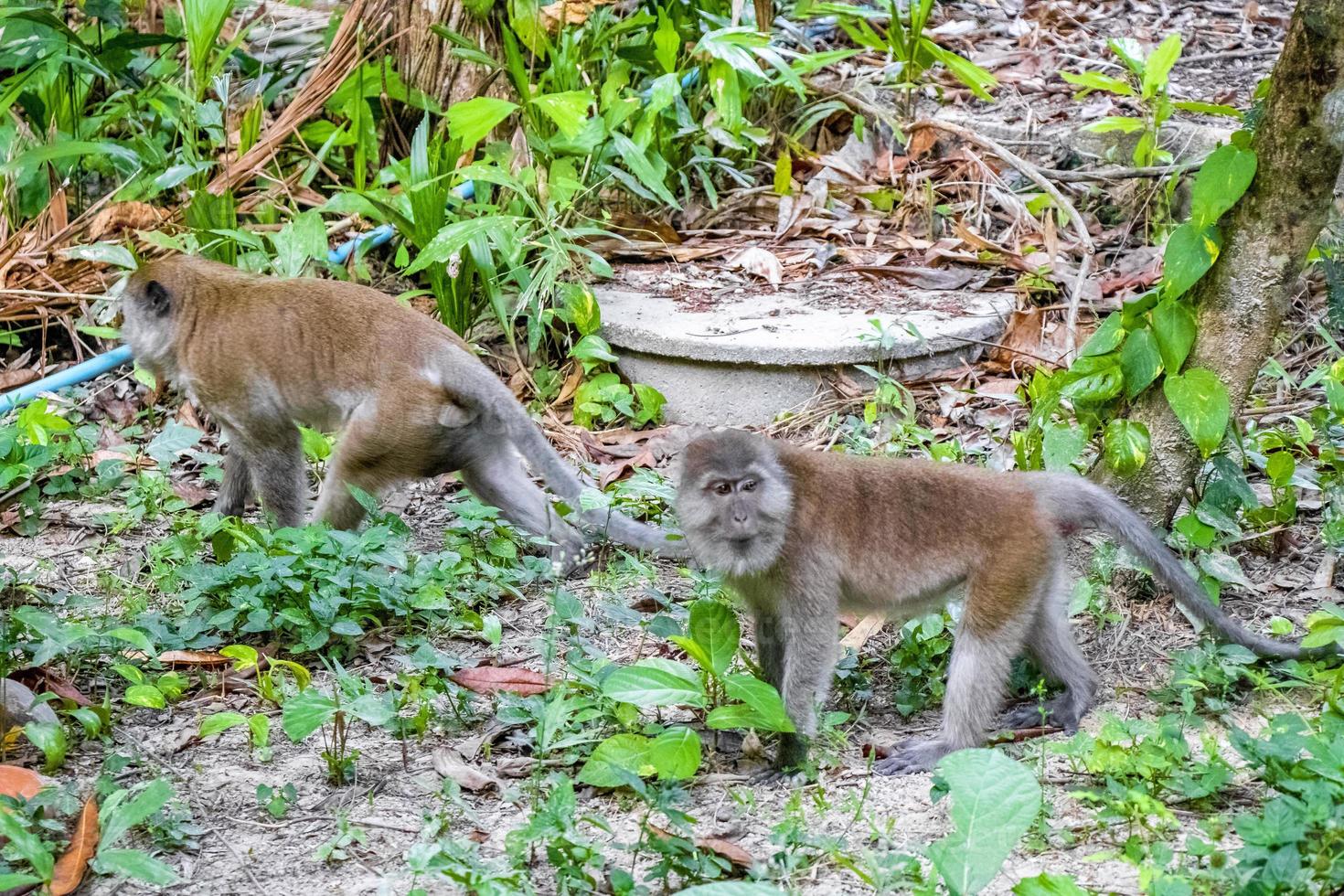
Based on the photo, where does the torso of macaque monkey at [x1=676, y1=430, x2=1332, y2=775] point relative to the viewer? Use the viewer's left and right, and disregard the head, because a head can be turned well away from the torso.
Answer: facing to the left of the viewer

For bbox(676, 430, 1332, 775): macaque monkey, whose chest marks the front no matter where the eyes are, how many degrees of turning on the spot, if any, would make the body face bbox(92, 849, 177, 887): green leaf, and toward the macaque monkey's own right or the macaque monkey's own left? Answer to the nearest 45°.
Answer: approximately 45° to the macaque monkey's own left

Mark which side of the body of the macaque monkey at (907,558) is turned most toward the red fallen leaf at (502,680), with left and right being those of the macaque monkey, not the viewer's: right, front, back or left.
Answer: front

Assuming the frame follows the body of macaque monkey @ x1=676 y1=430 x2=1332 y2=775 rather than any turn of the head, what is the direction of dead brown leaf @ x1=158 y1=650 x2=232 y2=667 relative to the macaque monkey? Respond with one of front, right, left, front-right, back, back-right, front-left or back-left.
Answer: front

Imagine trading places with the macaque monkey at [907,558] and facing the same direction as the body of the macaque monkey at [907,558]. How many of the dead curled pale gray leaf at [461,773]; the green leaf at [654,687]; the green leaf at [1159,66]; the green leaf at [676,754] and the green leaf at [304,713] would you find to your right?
1

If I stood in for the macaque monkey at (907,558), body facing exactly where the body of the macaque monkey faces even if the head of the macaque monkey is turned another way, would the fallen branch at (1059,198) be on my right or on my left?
on my right

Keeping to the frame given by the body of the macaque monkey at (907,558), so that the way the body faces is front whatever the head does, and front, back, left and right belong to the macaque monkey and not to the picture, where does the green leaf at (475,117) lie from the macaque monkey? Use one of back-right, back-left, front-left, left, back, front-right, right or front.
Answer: front-right

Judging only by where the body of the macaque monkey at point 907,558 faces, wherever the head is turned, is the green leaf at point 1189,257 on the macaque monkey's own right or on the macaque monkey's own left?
on the macaque monkey's own right

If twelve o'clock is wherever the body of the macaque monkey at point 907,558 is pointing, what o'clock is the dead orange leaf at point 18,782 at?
The dead orange leaf is roughly at 11 o'clock from the macaque monkey.

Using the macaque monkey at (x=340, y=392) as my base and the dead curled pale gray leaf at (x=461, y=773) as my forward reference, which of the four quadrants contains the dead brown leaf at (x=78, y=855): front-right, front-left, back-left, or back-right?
front-right

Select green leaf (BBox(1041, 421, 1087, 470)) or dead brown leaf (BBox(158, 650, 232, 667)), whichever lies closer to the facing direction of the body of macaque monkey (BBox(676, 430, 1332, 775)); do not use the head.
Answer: the dead brown leaf

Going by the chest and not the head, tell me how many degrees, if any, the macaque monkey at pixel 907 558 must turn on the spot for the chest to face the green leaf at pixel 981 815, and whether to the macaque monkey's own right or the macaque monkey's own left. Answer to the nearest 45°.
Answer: approximately 90° to the macaque monkey's own left

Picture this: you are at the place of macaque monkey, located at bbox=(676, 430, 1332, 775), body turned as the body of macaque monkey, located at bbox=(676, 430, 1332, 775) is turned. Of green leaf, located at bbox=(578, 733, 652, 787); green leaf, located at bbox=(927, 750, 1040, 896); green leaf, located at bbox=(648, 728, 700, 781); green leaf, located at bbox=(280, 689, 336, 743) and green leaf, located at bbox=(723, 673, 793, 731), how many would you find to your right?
0

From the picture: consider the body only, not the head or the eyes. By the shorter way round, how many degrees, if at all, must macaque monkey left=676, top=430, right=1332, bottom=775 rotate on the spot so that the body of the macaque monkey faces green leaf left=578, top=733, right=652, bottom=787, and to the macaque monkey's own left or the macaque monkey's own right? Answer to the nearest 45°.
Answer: approximately 45° to the macaque monkey's own left

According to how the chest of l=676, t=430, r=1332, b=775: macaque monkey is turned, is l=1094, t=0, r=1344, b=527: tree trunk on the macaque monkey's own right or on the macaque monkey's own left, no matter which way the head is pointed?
on the macaque monkey's own right

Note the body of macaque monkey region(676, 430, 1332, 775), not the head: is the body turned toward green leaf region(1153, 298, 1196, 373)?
no

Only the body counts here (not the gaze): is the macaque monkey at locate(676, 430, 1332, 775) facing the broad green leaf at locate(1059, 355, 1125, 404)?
no

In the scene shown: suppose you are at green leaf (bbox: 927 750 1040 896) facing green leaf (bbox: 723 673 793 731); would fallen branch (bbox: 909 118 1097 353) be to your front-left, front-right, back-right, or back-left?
front-right

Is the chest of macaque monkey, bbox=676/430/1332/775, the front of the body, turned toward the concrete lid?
no

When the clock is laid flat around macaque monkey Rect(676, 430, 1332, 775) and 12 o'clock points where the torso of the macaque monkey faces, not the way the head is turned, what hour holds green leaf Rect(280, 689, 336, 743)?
The green leaf is roughly at 11 o'clock from the macaque monkey.
